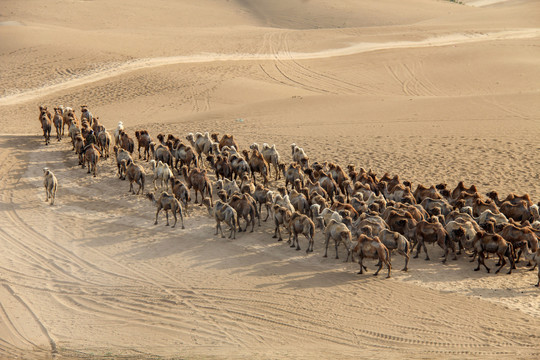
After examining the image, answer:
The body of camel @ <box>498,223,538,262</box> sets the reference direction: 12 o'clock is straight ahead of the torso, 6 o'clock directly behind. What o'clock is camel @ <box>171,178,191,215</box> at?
camel @ <box>171,178,191,215</box> is roughly at 12 o'clock from camel @ <box>498,223,538,262</box>.

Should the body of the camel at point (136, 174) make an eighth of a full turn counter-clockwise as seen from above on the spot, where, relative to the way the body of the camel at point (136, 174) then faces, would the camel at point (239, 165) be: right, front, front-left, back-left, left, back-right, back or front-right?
back

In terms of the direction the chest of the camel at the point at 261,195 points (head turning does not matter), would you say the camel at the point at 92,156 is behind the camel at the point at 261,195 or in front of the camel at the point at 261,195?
in front

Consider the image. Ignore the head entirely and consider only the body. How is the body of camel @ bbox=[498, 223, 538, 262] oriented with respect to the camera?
to the viewer's left

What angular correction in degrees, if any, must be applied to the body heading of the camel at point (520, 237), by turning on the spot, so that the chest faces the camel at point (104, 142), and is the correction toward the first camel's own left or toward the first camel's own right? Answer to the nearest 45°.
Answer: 0° — it already faces it

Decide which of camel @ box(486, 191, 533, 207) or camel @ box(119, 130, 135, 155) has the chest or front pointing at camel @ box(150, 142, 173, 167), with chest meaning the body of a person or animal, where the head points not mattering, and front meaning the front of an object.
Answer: camel @ box(486, 191, 533, 207)

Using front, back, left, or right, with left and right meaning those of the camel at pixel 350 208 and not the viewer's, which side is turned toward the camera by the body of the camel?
left

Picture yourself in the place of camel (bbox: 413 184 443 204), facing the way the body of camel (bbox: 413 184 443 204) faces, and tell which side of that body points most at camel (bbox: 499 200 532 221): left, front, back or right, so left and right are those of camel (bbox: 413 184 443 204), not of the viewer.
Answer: back

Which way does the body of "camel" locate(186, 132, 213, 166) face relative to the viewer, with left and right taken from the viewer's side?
facing away from the viewer and to the left of the viewer

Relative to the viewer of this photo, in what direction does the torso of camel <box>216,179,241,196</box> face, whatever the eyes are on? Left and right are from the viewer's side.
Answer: facing to the left of the viewer

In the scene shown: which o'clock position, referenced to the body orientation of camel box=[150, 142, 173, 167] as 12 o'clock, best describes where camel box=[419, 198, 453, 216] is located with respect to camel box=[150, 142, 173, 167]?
camel box=[419, 198, 453, 216] is roughly at 6 o'clock from camel box=[150, 142, 173, 167].

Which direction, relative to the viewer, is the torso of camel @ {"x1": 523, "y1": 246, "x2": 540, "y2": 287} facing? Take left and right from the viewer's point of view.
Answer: facing to the left of the viewer

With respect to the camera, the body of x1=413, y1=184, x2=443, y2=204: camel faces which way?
to the viewer's left

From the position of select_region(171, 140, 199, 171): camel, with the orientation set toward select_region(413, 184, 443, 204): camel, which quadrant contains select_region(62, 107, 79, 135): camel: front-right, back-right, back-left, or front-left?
back-left

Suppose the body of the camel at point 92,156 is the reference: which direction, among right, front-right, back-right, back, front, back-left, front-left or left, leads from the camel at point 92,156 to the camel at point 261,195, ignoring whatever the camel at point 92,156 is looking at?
back-right

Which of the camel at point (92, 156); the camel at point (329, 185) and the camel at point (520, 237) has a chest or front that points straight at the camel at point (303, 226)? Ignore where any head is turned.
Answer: the camel at point (520, 237)

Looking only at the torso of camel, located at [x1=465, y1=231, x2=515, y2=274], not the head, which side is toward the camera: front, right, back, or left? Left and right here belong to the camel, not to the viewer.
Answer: left

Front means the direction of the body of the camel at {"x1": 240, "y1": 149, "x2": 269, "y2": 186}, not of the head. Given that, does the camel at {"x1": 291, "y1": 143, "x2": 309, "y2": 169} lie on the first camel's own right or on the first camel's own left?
on the first camel's own right
